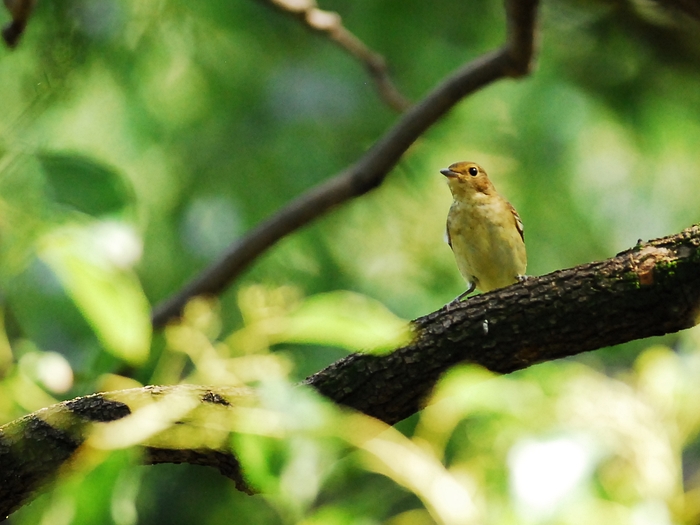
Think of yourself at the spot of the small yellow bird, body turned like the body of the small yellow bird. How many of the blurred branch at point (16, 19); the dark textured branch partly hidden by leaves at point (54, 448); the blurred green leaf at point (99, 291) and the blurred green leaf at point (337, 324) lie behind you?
0

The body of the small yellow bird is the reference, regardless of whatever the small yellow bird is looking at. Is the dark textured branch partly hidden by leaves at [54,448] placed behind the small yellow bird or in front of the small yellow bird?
in front

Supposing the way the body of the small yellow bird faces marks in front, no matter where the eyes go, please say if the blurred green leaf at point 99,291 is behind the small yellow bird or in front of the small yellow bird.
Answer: in front

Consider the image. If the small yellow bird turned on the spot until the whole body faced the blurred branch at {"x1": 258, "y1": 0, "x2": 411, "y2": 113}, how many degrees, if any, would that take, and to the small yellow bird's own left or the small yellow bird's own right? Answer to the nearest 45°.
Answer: approximately 90° to the small yellow bird's own right

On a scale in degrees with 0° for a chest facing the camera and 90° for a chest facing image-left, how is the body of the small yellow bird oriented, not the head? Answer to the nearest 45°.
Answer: approximately 45°
